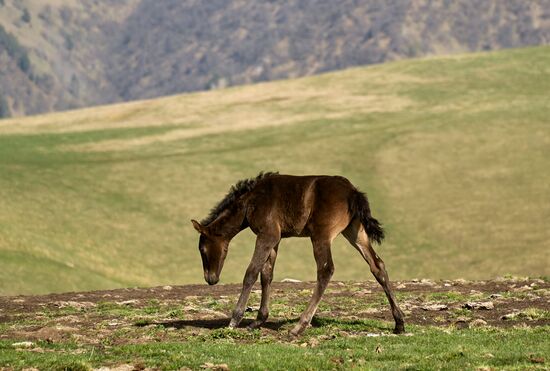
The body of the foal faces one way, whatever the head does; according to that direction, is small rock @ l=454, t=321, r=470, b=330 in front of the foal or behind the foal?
behind

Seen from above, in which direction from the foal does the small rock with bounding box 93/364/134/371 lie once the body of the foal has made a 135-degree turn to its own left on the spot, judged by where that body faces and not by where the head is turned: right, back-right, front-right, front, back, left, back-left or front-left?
right

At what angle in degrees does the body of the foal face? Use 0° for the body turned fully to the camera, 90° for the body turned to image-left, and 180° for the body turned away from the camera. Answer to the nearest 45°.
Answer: approximately 90°

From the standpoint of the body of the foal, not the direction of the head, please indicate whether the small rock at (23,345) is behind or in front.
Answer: in front

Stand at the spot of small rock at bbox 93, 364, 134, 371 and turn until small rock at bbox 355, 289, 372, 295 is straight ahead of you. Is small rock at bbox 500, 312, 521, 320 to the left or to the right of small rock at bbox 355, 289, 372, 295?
right

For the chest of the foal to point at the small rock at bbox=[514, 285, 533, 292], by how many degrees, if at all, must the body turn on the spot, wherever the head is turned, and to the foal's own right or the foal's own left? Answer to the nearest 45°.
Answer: approximately 135° to the foal's own right

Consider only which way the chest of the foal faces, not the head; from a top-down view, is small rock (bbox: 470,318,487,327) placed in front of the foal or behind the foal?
behind

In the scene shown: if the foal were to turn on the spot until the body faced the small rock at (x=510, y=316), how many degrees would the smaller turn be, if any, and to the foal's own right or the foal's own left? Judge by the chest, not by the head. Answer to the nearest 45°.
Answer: approximately 135° to the foal's own right

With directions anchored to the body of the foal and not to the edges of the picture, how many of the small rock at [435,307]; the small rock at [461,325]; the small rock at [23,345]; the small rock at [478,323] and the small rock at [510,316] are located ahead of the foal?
1

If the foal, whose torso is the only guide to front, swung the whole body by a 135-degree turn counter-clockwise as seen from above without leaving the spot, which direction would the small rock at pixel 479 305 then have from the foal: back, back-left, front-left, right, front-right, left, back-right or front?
left
